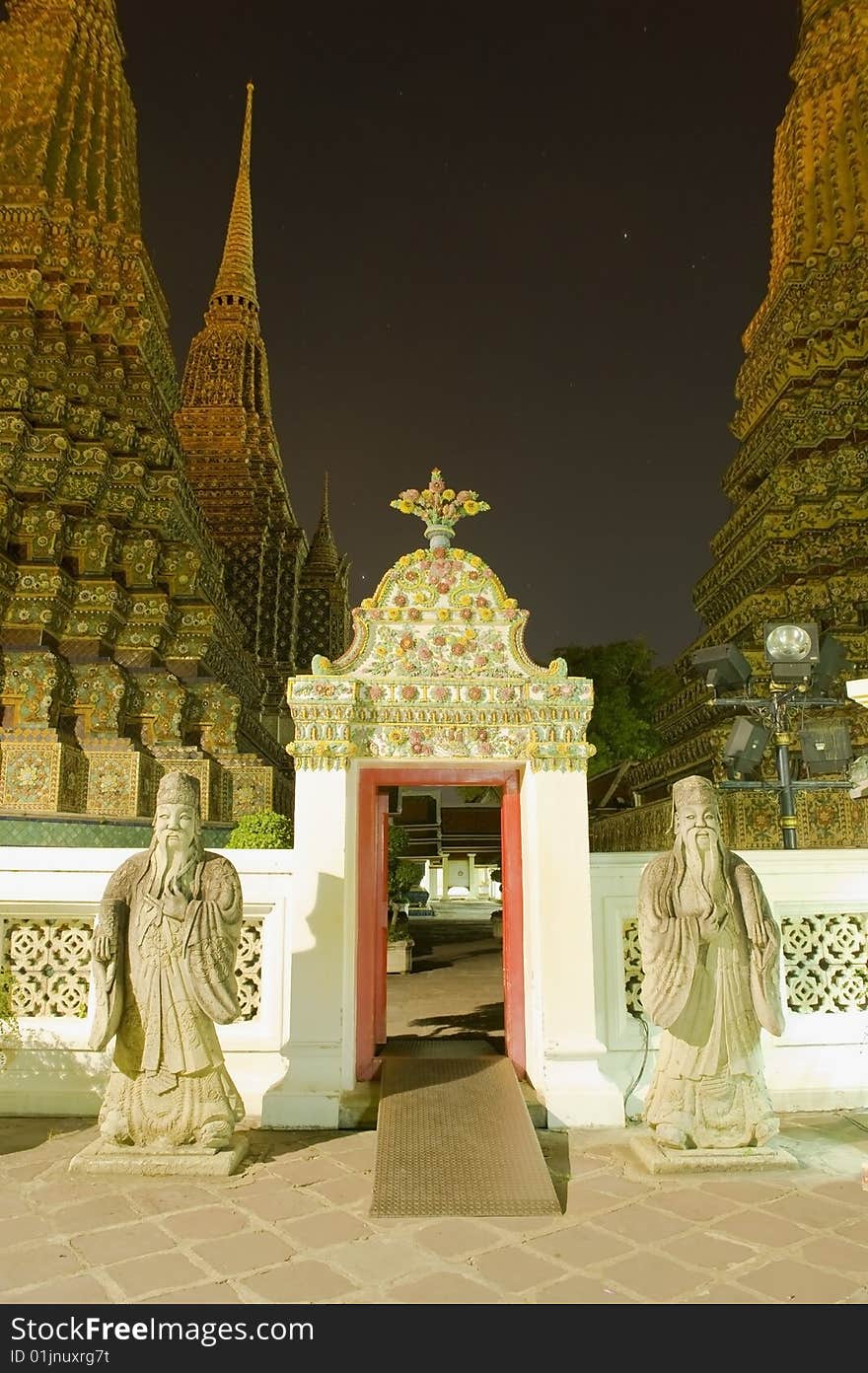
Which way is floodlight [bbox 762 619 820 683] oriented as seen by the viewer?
toward the camera

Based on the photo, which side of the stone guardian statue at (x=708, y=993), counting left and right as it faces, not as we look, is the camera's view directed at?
front

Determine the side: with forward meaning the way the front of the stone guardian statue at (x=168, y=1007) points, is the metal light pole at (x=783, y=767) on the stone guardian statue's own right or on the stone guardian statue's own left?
on the stone guardian statue's own left

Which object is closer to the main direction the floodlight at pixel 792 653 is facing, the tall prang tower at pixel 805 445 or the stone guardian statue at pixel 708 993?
the stone guardian statue

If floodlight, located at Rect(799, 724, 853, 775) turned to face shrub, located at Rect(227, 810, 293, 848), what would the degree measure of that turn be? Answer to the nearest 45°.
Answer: approximately 90° to its left

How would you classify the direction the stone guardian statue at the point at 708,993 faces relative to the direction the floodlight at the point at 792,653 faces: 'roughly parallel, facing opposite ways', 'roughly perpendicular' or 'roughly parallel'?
roughly parallel

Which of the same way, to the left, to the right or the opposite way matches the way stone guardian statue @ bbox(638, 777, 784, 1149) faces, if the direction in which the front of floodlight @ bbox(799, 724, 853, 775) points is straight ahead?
the opposite way

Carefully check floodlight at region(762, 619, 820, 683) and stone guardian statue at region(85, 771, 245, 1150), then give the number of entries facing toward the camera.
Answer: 2

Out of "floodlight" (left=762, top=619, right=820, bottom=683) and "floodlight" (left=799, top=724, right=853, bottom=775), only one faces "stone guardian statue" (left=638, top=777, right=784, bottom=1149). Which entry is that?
"floodlight" (left=762, top=619, right=820, bottom=683)

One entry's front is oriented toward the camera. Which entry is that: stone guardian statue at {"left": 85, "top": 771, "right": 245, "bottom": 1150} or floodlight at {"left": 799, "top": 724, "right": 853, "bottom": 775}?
the stone guardian statue

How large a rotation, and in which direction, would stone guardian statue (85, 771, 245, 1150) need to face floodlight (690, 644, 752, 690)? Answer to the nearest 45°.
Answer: approximately 135° to its left

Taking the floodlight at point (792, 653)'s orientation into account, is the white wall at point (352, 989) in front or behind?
in front

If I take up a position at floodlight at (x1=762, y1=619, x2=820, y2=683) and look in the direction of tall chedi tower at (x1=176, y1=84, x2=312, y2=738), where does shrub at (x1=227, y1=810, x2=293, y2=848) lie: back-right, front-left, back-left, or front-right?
front-left

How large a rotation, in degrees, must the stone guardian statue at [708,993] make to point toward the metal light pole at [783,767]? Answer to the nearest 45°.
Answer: approximately 180°

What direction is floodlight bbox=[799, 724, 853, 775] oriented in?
away from the camera
